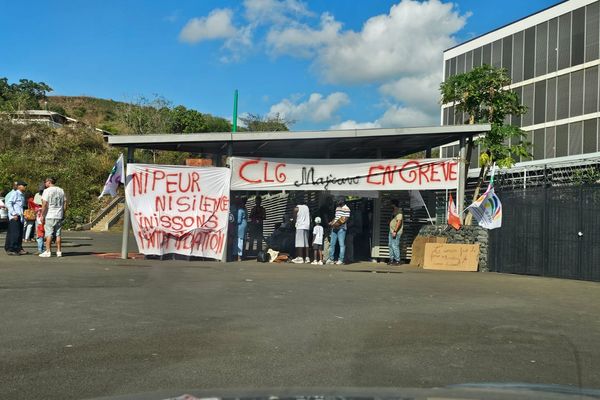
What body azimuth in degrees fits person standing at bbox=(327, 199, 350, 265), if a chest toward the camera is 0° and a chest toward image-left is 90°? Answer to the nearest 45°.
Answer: approximately 45°

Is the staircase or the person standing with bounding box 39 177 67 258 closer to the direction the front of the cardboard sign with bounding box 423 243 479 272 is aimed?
the person standing

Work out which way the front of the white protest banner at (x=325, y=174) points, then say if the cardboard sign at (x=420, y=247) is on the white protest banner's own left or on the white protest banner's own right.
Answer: on the white protest banner's own left

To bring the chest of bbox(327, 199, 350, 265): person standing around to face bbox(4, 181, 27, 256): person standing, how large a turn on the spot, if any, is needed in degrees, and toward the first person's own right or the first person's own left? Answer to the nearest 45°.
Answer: approximately 45° to the first person's own right

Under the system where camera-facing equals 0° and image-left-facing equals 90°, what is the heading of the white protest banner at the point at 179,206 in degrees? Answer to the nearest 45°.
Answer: approximately 0°

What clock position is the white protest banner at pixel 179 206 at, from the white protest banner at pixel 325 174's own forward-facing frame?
the white protest banner at pixel 179 206 is roughly at 3 o'clock from the white protest banner at pixel 325 174.

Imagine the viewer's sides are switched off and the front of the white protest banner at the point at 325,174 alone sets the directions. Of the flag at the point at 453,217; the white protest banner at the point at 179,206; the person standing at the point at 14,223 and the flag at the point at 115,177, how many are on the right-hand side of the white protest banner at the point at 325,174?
3
